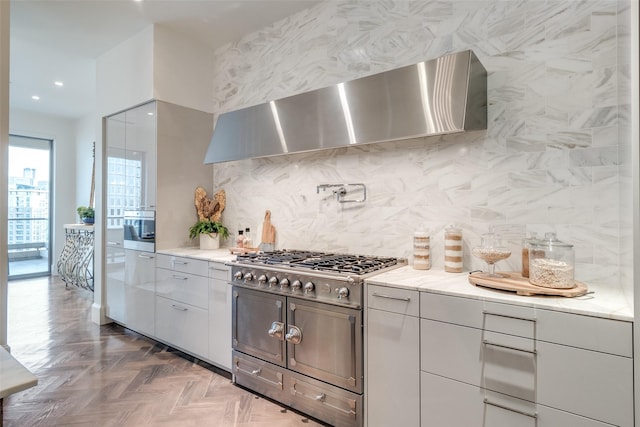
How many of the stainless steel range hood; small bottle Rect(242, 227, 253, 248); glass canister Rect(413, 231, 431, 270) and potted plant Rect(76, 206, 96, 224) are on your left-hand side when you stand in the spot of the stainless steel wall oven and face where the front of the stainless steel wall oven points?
3

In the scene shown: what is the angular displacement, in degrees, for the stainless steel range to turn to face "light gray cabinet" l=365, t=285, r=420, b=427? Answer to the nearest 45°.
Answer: approximately 90° to its left

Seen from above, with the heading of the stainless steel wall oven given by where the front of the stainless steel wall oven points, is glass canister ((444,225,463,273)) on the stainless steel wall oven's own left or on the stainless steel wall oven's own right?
on the stainless steel wall oven's own left

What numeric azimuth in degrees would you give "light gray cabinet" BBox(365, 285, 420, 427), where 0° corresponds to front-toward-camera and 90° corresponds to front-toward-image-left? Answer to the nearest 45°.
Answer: approximately 45°

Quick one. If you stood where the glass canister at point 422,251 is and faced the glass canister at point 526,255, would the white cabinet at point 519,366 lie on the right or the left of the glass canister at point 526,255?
right

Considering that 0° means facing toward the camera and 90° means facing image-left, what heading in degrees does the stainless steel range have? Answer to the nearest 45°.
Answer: approximately 45°

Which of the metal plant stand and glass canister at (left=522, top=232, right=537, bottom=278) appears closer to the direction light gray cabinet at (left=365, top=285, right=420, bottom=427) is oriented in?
the metal plant stand

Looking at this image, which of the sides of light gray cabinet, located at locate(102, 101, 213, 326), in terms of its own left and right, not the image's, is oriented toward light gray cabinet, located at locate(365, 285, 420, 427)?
left

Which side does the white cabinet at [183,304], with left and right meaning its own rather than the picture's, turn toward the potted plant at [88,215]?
right
